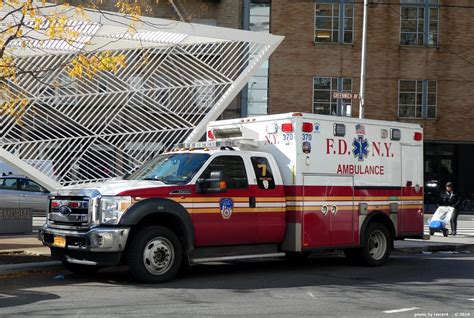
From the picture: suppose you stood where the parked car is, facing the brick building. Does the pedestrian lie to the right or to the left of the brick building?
right

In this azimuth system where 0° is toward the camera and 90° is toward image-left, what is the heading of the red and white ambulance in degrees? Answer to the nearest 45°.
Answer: approximately 45°

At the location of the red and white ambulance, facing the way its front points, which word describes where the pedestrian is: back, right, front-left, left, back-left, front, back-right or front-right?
back

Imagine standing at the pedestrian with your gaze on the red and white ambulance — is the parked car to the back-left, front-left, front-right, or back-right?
front-right

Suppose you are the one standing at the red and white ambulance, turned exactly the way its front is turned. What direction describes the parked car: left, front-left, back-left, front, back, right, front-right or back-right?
right

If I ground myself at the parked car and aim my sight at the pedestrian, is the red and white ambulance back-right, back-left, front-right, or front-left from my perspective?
front-right

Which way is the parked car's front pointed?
to the viewer's right

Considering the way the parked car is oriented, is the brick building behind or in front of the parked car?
in front
